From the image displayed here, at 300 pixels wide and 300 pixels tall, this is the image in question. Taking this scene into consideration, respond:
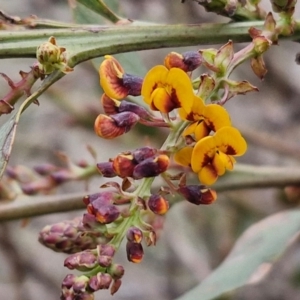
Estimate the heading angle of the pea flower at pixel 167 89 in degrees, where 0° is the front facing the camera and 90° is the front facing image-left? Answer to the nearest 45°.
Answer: approximately 0°
